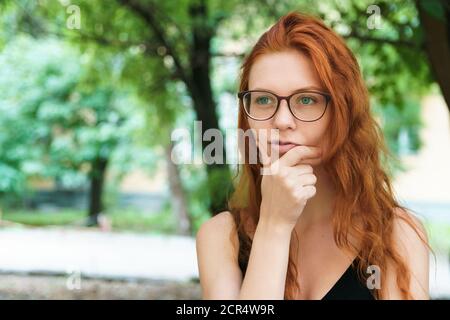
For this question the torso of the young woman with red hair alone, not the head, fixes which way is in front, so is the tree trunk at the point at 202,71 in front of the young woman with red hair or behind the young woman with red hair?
behind

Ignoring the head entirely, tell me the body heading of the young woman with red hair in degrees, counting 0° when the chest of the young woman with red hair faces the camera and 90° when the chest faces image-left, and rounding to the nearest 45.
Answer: approximately 0°

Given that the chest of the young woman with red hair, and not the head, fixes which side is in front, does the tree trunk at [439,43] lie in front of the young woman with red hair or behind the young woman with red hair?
behind

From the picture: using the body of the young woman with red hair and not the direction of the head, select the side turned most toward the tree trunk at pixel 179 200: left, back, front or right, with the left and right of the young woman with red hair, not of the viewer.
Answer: back
